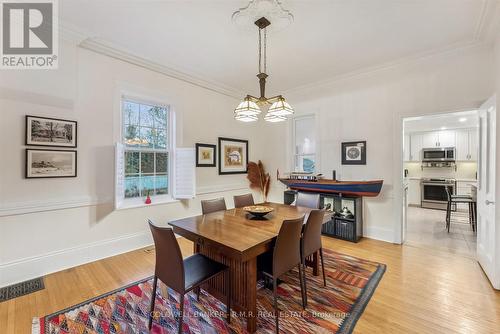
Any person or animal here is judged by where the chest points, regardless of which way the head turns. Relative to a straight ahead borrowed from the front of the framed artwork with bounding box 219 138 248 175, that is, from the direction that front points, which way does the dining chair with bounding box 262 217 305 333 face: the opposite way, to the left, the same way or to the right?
the opposite way

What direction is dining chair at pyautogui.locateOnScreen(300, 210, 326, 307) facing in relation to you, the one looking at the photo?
facing away from the viewer and to the left of the viewer

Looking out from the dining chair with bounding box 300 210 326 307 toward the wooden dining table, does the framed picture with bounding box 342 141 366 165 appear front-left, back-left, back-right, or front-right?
back-right

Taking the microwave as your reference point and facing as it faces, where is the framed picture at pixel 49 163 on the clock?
The framed picture is roughly at 1 o'clock from the microwave.

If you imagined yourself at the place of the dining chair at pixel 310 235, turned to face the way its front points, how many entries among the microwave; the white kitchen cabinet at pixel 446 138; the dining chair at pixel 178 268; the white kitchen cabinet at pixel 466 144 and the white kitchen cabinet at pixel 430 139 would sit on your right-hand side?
4

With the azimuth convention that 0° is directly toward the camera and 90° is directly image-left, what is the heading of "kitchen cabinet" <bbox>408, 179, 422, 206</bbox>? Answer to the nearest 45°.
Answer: approximately 0°
